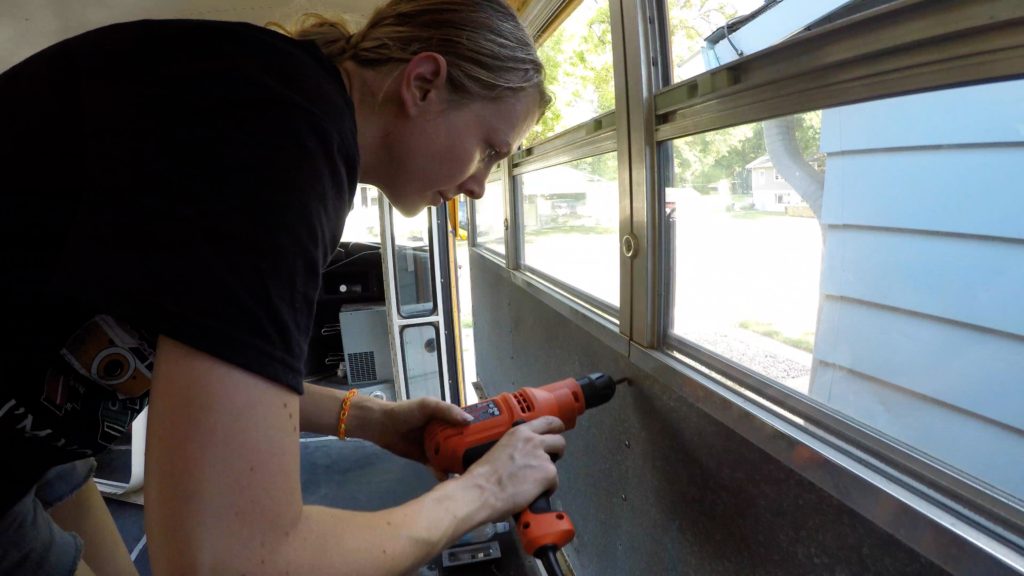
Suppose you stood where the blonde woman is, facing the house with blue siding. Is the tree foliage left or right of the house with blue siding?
left

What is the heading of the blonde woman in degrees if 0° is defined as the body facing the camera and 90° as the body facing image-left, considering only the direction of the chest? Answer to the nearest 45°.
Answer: approximately 270°

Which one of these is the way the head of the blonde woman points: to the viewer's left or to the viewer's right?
to the viewer's right

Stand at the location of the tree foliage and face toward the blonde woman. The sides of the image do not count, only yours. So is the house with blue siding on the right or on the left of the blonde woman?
left

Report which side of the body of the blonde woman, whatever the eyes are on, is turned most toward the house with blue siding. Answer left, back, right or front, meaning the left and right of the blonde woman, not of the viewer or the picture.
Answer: front
